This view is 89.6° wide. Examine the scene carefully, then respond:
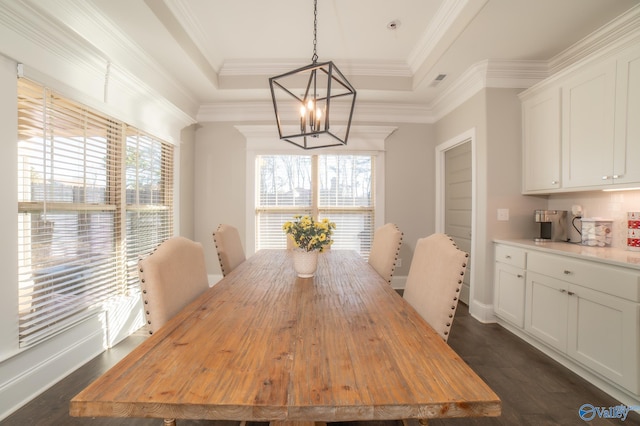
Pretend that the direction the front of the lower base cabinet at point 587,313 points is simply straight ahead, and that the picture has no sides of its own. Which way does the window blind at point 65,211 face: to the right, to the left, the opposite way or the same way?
the opposite way

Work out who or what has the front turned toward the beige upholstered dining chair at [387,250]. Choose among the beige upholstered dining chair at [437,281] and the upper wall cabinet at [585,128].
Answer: the upper wall cabinet

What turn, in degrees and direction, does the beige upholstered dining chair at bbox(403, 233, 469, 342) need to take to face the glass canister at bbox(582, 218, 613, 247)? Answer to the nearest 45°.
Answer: approximately 180°

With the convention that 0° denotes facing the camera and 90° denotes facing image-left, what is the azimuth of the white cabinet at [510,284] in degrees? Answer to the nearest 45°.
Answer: approximately 45°
